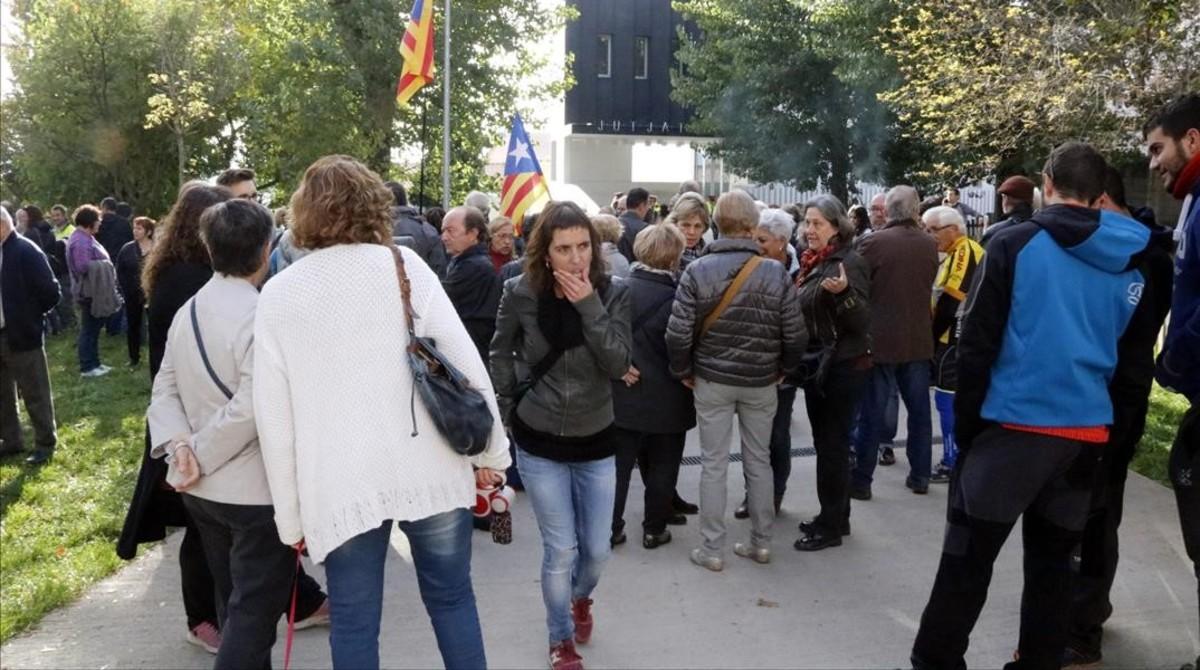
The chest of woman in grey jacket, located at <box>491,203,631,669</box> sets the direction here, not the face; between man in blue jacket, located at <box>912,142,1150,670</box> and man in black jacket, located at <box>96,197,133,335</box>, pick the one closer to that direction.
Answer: the man in blue jacket

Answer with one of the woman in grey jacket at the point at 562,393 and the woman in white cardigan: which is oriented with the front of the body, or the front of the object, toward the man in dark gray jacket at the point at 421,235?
the woman in white cardigan

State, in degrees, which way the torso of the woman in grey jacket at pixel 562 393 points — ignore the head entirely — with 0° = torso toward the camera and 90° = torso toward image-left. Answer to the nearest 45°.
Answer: approximately 0°

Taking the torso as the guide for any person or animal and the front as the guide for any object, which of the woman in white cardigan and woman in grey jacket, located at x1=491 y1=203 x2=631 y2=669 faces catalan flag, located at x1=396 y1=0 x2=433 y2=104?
the woman in white cardigan

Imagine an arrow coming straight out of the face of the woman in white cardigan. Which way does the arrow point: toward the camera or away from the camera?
away from the camera

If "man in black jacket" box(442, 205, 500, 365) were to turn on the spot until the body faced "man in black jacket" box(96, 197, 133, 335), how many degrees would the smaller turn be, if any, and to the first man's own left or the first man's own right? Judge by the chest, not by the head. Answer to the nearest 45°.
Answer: approximately 45° to the first man's own right

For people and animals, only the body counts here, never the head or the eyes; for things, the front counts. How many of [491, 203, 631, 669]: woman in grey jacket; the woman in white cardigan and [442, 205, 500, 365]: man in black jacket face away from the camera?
1

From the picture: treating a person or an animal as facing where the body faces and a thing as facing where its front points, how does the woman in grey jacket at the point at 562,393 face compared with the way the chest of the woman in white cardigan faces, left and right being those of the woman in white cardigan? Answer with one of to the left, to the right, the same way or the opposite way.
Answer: the opposite way

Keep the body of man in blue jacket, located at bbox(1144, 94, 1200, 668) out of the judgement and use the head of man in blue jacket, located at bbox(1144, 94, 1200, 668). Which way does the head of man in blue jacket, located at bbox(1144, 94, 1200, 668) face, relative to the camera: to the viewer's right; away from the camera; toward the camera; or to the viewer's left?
to the viewer's left

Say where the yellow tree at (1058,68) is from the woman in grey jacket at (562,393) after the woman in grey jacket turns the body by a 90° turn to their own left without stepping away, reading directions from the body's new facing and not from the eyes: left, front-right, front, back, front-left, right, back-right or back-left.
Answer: front-left

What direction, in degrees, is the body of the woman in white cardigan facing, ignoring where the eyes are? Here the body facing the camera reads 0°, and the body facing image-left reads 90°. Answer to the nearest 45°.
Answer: approximately 180°

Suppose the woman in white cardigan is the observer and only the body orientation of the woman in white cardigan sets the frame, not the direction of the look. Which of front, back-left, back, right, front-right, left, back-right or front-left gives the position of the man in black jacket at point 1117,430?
right

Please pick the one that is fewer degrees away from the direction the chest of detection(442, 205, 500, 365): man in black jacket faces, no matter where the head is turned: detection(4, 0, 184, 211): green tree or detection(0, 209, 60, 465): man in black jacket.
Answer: the man in black jacket
